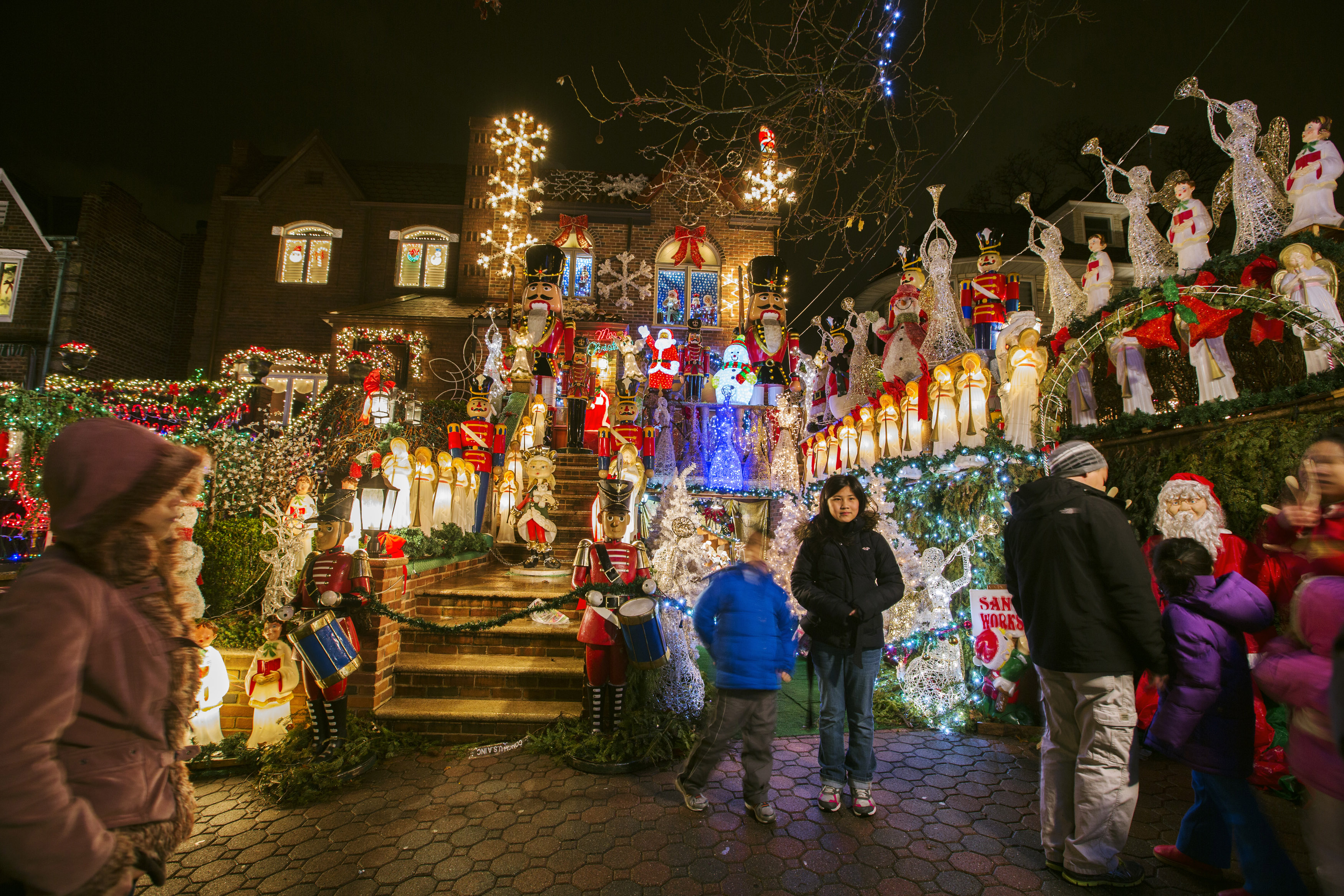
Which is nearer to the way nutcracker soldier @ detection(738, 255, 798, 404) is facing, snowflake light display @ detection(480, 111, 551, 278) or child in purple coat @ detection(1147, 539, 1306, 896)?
the child in purple coat

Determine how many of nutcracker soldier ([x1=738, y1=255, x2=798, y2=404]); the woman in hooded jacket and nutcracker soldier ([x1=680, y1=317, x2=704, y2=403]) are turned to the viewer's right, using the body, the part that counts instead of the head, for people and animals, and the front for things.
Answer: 1

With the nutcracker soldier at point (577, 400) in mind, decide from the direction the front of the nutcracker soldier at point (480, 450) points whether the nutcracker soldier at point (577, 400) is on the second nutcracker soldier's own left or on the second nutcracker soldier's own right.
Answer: on the second nutcracker soldier's own left

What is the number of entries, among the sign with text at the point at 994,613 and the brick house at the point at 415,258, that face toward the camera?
2

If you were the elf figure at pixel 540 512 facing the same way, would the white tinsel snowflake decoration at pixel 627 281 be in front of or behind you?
behind

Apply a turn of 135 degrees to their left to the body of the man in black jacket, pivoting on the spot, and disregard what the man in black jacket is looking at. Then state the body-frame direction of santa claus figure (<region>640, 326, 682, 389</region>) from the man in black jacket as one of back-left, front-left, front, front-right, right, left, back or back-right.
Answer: front-right

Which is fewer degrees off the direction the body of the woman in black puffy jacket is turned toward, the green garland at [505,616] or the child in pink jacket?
the child in pink jacket

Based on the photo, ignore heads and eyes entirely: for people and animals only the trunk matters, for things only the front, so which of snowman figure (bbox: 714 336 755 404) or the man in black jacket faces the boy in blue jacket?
the snowman figure

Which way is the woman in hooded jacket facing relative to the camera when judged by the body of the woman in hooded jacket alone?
to the viewer's right

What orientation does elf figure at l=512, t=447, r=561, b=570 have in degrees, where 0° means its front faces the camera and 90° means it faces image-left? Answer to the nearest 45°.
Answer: approximately 0°

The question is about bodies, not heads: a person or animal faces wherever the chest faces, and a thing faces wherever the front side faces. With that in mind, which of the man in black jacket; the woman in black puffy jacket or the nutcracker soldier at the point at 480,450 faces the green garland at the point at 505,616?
the nutcracker soldier

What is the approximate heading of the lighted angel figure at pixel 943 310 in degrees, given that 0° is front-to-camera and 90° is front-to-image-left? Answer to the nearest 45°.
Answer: approximately 0°
